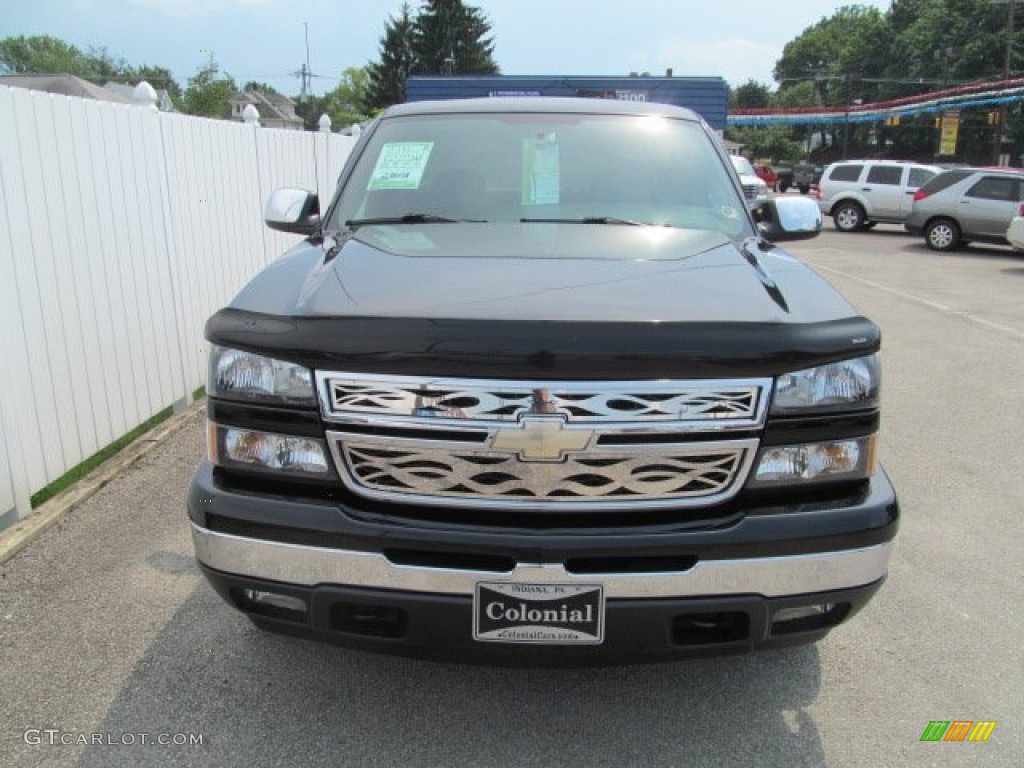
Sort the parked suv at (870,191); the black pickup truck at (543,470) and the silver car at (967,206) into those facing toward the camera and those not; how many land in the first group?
1

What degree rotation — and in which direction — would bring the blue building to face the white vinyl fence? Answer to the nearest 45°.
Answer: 0° — it already faces it

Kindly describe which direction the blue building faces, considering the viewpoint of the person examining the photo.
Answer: facing the viewer

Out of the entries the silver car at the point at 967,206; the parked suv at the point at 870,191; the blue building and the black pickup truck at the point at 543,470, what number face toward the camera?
2

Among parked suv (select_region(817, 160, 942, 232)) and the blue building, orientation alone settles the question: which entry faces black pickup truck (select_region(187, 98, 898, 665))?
the blue building

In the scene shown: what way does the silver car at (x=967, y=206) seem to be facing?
to the viewer's right

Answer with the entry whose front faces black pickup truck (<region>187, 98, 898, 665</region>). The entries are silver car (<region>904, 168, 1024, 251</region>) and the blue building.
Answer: the blue building

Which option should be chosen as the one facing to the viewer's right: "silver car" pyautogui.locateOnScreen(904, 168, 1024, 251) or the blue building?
the silver car

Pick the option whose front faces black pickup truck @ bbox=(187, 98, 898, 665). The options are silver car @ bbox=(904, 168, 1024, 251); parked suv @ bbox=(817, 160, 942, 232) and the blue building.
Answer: the blue building

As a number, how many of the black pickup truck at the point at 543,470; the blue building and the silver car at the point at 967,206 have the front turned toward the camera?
2

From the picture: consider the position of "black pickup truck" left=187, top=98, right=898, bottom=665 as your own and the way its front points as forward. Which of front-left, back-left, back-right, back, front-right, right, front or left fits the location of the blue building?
back

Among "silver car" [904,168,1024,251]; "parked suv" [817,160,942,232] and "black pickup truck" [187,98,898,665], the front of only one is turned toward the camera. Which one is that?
the black pickup truck
